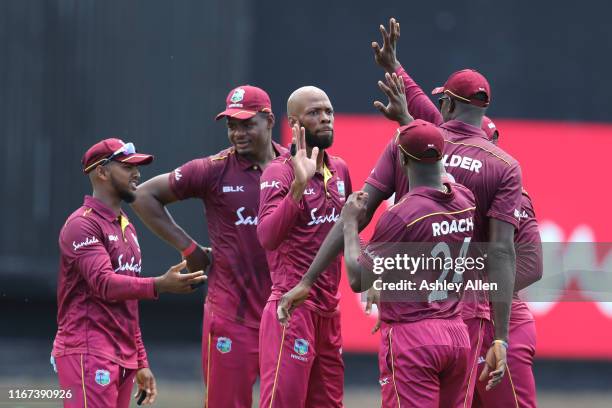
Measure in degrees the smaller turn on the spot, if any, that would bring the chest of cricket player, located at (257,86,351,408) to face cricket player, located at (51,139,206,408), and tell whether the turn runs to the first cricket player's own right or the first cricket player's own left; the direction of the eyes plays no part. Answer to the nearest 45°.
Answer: approximately 135° to the first cricket player's own right

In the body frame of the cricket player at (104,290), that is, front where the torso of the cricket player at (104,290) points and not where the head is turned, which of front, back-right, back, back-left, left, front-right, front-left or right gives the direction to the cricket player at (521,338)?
front-left

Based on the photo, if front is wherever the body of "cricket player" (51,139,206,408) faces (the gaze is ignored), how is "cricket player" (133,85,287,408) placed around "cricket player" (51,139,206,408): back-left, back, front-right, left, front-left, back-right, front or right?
left

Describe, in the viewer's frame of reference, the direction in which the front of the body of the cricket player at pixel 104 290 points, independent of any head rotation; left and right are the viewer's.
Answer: facing the viewer and to the right of the viewer

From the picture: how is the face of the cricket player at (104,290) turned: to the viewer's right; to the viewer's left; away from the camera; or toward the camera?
to the viewer's right

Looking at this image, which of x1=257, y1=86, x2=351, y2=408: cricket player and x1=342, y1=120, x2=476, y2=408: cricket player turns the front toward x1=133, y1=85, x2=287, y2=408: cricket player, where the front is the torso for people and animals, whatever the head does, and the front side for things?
x1=342, y1=120, x2=476, y2=408: cricket player

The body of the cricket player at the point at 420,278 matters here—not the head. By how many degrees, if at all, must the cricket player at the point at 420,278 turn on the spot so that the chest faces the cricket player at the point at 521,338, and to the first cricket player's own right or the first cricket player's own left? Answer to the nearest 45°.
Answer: approximately 90° to the first cricket player's own right

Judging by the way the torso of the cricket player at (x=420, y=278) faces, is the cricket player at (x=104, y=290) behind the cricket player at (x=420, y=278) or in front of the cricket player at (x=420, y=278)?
in front

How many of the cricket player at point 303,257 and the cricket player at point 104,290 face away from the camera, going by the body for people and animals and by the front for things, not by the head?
0

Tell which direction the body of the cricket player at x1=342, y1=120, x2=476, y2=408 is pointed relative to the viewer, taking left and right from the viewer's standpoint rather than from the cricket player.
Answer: facing away from the viewer and to the left of the viewer

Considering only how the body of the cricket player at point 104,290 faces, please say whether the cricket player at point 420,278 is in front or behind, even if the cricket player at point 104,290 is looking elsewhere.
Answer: in front

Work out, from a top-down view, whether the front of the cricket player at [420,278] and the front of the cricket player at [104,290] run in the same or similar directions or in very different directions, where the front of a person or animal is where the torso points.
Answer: very different directions
